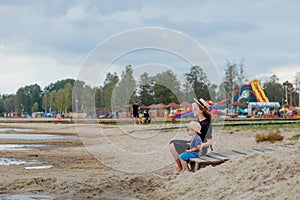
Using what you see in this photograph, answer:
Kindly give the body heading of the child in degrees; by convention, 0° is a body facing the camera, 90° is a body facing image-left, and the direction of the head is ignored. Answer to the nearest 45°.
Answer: approximately 90°
